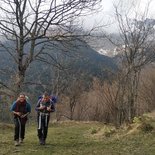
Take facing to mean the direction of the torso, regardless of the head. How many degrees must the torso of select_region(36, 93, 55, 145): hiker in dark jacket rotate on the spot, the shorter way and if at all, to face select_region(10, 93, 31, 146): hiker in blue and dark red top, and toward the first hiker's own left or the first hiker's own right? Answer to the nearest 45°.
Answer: approximately 90° to the first hiker's own right

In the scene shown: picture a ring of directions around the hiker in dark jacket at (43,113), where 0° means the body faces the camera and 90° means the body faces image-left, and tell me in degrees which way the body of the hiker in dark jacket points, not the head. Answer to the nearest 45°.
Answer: approximately 0°

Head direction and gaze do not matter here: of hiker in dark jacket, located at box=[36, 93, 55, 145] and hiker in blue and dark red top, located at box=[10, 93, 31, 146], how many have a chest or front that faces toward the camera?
2

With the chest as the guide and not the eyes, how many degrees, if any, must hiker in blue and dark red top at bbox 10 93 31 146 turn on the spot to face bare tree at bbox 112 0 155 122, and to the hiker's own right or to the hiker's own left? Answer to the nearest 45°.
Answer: approximately 135° to the hiker's own left

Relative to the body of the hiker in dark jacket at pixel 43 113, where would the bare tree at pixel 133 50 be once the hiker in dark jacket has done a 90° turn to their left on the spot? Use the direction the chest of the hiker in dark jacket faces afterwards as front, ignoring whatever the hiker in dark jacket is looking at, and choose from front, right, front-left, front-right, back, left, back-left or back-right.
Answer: front-left

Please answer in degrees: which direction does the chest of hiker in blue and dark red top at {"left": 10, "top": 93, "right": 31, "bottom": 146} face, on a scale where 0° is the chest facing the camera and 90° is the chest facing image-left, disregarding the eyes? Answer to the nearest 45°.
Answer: approximately 0°

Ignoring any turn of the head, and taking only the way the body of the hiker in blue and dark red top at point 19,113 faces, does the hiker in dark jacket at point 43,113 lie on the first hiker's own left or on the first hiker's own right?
on the first hiker's own left
